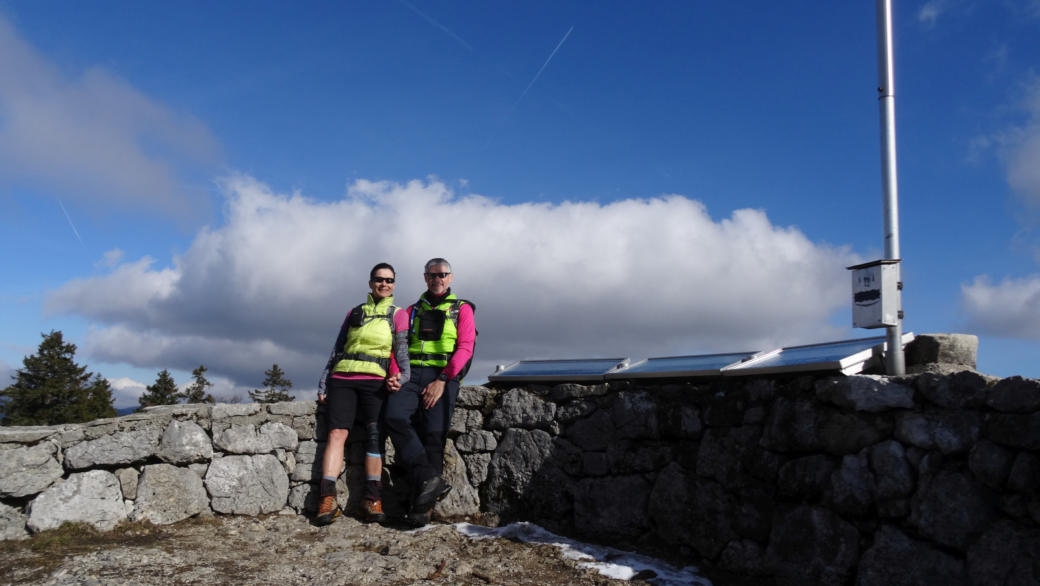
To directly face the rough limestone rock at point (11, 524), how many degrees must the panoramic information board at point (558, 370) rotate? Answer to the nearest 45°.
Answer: approximately 90° to its right

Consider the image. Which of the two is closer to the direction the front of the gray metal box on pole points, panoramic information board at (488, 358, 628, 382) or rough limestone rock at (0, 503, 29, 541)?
the rough limestone rock

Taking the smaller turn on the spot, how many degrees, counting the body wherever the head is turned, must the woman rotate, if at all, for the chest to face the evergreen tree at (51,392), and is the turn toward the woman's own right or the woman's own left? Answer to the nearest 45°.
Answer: approximately 135° to the woman's own right

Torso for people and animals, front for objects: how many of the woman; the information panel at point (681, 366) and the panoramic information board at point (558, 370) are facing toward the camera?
3

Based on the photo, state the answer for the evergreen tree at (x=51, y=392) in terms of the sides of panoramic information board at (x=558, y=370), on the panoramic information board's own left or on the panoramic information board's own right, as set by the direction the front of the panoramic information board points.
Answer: on the panoramic information board's own right

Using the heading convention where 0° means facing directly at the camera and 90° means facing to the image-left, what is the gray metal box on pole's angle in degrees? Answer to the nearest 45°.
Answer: approximately 45°

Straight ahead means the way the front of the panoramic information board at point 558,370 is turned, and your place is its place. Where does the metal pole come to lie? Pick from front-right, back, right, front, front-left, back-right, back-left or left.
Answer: front-left

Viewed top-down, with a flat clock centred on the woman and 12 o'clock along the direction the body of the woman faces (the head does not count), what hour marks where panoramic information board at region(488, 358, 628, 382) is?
The panoramic information board is roughly at 9 o'clock from the woman.

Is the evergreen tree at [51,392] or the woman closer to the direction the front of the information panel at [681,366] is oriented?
the woman

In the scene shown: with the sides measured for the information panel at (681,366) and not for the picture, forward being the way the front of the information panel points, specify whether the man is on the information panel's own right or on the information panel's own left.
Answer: on the information panel's own right
